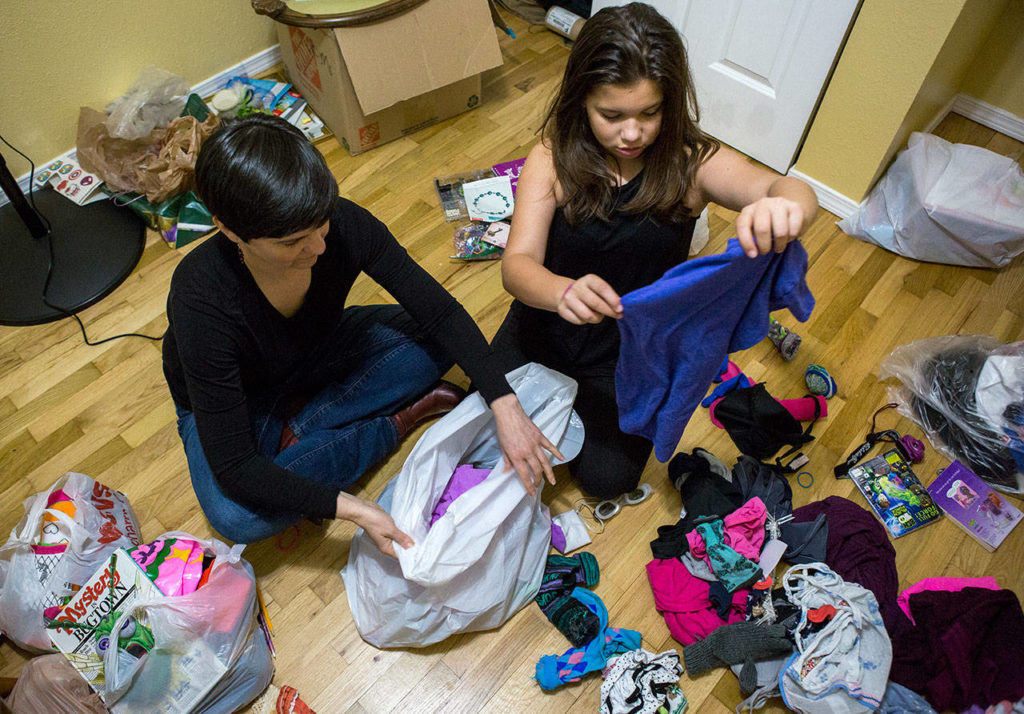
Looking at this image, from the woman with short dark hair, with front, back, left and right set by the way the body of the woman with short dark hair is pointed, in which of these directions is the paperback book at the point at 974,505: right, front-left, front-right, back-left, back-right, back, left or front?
front-left

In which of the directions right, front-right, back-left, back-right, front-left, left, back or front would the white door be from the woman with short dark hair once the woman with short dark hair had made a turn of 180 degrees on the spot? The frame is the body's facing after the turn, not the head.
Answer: right

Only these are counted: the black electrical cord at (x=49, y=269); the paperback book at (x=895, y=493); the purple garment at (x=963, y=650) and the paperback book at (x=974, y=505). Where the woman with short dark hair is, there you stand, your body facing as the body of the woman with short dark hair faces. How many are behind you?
1

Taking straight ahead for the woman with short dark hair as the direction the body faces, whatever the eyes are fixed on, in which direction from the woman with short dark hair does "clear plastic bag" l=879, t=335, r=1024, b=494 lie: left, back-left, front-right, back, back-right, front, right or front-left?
front-left

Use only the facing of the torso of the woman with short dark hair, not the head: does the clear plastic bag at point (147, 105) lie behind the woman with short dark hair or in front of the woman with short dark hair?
behind

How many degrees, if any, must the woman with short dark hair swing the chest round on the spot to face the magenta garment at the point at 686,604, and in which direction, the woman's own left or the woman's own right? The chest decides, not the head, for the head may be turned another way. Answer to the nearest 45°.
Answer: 0° — they already face it

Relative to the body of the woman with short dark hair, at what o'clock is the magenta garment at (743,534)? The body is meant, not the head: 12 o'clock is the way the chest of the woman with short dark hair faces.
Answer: The magenta garment is roughly at 11 o'clock from the woman with short dark hair.

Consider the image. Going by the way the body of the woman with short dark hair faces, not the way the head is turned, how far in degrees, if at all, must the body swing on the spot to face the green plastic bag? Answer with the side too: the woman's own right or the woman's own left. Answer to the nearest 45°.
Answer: approximately 180°

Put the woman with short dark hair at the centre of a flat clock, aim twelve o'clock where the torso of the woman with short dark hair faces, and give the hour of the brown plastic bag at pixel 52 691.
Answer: The brown plastic bag is roughly at 3 o'clock from the woman with short dark hair.

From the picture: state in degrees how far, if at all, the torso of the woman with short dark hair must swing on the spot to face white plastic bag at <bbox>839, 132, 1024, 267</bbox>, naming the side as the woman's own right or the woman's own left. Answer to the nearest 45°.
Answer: approximately 45° to the woman's own left

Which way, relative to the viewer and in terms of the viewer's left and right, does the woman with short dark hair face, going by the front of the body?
facing the viewer and to the right of the viewer

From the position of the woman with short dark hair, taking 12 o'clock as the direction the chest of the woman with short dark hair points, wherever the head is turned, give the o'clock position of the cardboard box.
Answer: The cardboard box is roughly at 8 o'clock from the woman with short dark hair.

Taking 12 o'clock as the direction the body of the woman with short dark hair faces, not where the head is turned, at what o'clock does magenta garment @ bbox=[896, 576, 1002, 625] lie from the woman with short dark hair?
The magenta garment is roughly at 11 o'clock from the woman with short dark hair.

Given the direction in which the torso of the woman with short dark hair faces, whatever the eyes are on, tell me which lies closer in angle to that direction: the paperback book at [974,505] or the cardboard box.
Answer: the paperback book

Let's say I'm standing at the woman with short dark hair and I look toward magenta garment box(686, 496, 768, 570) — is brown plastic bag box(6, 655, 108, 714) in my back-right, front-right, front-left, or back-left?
back-right
